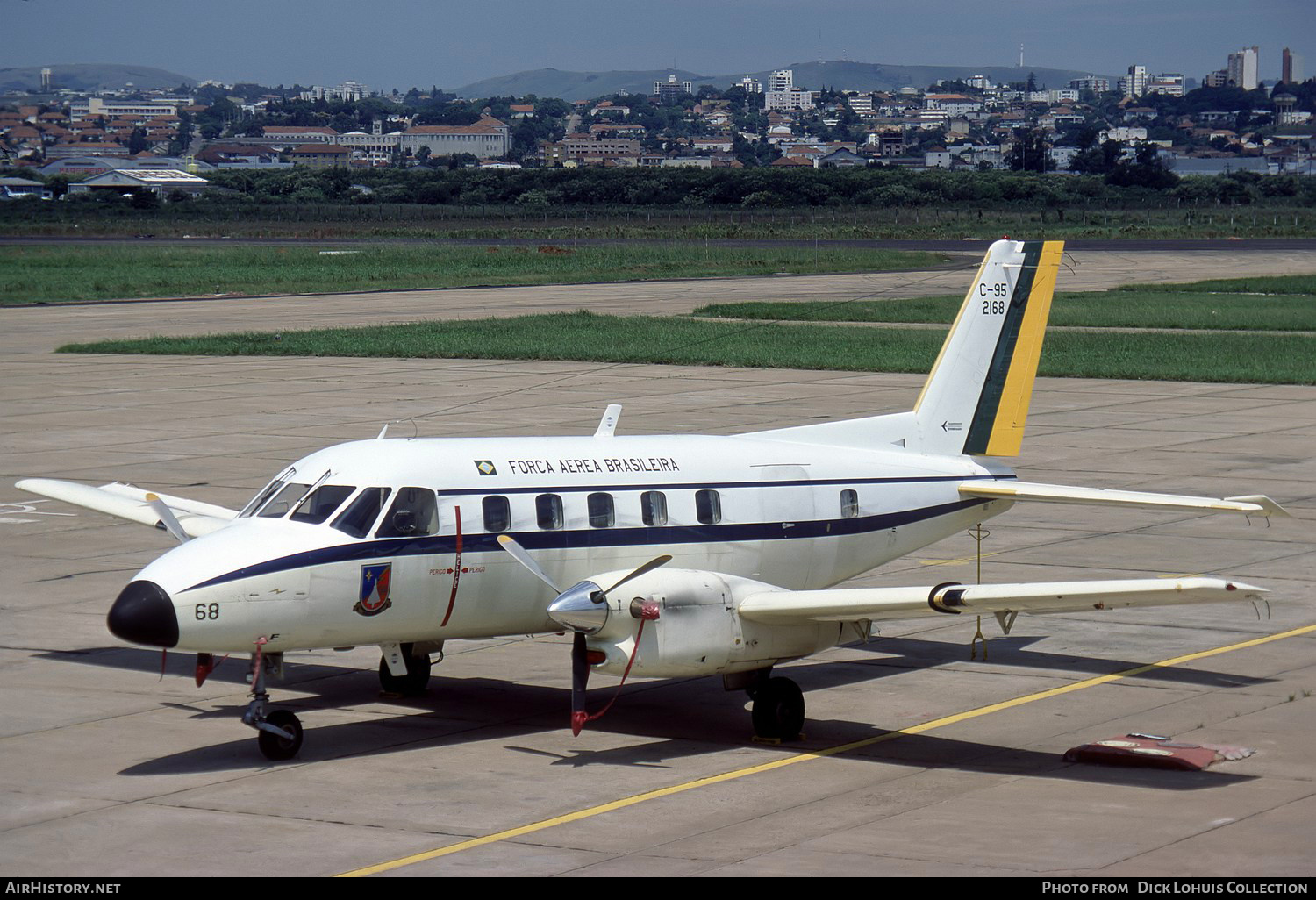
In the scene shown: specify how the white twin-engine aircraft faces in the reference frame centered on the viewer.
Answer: facing the viewer and to the left of the viewer
